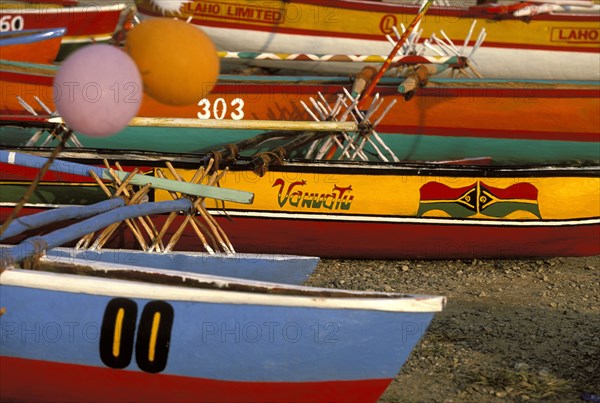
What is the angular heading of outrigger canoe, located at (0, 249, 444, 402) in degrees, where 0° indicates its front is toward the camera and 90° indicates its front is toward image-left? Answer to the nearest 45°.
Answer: approximately 270°

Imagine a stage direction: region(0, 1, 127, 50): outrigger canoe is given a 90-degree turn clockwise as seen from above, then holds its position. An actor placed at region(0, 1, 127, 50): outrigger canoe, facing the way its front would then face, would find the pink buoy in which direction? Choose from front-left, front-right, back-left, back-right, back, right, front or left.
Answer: front

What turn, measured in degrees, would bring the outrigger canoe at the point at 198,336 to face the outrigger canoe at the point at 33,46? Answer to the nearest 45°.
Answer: approximately 135° to its left

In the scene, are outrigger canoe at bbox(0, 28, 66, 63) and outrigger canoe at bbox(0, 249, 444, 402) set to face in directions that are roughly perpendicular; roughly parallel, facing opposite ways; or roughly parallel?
roughly parallel

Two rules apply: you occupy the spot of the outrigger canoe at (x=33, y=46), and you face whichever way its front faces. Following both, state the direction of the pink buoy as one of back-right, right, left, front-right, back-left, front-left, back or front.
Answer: right

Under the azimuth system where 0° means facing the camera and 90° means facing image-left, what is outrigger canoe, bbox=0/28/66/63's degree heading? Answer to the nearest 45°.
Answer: approximately 270°

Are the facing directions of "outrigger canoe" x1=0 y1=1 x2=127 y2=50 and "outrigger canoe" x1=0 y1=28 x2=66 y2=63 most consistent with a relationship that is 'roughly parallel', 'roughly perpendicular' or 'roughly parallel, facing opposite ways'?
roughly parallel

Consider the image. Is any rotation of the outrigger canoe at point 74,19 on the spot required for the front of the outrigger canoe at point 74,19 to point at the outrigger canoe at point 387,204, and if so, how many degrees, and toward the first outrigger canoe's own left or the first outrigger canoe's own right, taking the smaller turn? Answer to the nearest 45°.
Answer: approximately 45° to the first outrigger canoe's own right

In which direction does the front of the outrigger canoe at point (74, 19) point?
to the viewer's right

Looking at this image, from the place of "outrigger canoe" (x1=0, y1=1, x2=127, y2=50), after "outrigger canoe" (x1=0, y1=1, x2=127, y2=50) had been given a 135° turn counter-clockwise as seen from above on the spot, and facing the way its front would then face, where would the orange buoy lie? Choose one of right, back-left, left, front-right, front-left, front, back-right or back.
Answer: back-left

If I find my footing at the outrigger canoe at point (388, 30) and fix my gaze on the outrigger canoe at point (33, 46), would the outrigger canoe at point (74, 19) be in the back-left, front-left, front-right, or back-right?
front-right

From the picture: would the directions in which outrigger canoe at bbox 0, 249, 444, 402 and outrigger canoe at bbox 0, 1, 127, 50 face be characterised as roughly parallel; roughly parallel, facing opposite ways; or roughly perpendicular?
roughly parallel

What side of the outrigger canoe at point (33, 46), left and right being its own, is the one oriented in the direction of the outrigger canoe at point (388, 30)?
front
